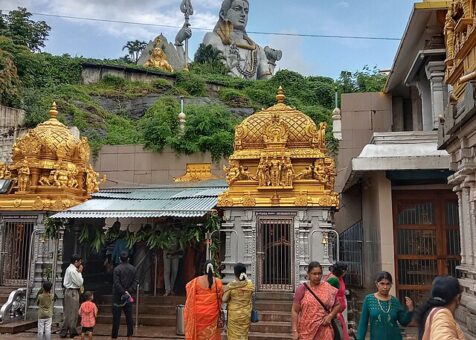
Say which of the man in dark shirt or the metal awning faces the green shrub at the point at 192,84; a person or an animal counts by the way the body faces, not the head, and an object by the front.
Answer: the man in dark shirt

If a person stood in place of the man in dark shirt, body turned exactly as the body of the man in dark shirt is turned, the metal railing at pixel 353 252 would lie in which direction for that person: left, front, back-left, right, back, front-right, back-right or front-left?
front-right

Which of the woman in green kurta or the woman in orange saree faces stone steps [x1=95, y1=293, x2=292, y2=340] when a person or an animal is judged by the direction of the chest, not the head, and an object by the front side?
the woman in orange saree

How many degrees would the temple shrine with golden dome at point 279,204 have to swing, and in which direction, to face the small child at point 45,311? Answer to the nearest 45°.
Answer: approximately 45° to its right

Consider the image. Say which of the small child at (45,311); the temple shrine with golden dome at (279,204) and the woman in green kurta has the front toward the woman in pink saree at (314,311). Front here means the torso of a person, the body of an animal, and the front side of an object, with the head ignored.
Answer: the temple shrine with golden dome

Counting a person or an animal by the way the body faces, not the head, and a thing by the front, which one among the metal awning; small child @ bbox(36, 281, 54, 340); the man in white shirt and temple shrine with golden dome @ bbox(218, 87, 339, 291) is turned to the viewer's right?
the man in white shirt

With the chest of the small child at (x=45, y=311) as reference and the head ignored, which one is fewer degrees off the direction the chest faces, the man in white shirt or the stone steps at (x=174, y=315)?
the man in white shirt
